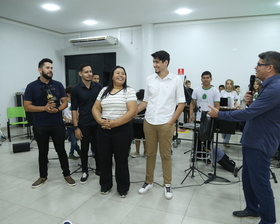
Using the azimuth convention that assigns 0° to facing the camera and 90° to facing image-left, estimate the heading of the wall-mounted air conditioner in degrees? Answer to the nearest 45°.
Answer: approximately 45°

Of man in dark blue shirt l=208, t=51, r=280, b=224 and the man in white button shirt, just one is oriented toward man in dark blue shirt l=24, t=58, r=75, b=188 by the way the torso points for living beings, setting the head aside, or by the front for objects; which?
man in dark blue shirt l=208, t=51, r=280, b=224

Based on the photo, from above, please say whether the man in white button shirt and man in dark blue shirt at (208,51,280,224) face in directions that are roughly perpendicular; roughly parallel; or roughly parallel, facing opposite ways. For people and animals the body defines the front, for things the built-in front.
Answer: roughly perpendicular

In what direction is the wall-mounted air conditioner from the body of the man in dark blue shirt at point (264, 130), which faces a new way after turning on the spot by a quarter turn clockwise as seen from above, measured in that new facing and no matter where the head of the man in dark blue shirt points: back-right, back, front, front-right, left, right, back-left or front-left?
front-left

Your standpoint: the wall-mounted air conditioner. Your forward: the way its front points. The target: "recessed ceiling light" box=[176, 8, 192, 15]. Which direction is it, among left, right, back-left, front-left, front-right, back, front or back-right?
left

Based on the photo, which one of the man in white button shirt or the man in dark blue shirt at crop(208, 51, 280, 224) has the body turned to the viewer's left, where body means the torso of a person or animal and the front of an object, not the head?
the man in dark blue shirt

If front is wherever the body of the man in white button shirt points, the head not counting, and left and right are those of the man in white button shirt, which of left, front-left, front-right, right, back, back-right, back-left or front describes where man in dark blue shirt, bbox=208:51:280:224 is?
front-left

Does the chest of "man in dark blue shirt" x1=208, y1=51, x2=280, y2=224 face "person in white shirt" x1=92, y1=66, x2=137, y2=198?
yes

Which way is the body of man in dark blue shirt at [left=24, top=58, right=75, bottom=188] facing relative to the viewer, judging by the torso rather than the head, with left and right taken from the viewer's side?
facing the viewer

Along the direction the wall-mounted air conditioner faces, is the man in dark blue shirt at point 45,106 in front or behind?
in front

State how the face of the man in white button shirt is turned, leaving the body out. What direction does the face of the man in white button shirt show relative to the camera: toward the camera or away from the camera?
toward the camera

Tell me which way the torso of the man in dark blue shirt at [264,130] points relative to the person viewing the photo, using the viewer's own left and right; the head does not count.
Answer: facing to the left of the viewer

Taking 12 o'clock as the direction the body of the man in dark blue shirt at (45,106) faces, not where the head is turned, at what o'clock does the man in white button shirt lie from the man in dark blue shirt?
The man in white button shirt is roughly at 10 o'clock from the man in dark blue shirt.

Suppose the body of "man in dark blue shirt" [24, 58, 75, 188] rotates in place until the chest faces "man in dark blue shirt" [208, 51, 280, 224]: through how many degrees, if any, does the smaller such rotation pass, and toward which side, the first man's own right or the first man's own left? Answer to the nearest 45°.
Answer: approximately 45° to the first man's own left

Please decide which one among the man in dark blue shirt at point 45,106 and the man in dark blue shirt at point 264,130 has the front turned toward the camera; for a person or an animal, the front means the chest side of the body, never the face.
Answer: the man in dark blue shirt at point 45,106
